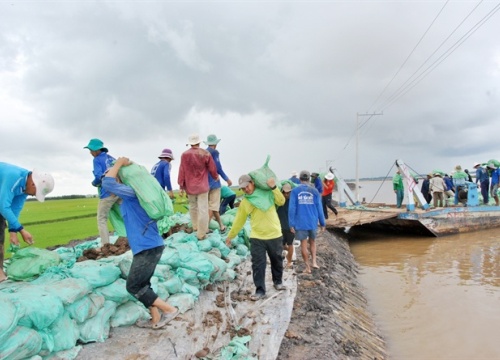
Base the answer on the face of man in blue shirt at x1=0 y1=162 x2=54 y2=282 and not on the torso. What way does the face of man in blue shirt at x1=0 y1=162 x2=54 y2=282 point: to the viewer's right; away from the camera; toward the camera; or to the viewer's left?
to the viewer's right

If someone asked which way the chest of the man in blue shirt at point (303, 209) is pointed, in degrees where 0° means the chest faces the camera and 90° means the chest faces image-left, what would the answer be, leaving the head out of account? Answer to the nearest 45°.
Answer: approximately 180°

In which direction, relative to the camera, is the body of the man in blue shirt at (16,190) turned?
to the viewer's right

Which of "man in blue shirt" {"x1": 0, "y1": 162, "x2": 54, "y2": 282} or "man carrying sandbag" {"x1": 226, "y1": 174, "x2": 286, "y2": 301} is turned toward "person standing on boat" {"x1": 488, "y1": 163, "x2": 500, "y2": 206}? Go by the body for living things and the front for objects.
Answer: the man in blue shirt

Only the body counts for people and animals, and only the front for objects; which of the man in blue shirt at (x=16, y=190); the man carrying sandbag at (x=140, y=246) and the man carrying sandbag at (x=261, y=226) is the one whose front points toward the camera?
the man carrying sandbag at (x=261, y=226)

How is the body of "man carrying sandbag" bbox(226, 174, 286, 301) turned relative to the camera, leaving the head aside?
toward the camera

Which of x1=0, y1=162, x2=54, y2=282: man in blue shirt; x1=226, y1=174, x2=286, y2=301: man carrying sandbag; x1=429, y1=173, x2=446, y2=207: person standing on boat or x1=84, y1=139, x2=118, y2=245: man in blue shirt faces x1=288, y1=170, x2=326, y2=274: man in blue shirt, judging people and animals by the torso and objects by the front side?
x1=0, y1=162, x2=54, y2=282: man in blue shirt

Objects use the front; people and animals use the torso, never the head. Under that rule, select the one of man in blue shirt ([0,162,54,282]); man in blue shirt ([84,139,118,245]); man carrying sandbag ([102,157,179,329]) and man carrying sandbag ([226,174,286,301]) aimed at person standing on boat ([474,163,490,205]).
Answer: man in blue shirt ([0,162,54,282])
